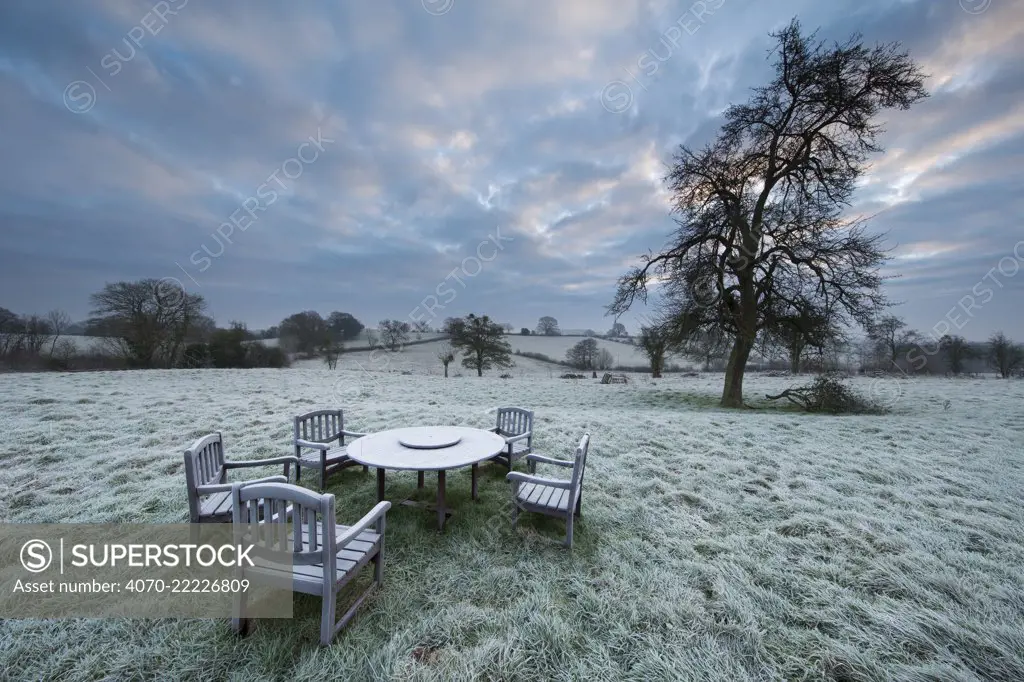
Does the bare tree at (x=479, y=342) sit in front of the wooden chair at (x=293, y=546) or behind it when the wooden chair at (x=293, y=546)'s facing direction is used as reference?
in front

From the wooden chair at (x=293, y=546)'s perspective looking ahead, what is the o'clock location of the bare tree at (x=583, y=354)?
The bare tree is roughly at 12 o'clock from the wooden chair.

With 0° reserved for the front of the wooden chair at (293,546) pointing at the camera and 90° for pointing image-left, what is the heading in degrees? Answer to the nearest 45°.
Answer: approximately 225°

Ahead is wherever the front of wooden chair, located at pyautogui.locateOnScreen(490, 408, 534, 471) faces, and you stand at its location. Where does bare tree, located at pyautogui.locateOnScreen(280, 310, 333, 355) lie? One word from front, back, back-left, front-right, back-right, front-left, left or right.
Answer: right

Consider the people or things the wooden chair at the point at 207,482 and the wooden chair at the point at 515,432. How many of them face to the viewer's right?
1

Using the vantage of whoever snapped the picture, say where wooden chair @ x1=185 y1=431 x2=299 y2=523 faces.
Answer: facing to the right of the viewer

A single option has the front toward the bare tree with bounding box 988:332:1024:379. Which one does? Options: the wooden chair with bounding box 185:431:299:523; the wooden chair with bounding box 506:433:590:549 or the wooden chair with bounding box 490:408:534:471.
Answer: the wooden chair with bounding box 185:431:299:523

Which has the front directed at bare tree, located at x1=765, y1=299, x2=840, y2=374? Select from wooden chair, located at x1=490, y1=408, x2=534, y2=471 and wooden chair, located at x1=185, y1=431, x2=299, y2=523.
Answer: wooden chair, located at x1=185, y1=431, x2=299, y2=523

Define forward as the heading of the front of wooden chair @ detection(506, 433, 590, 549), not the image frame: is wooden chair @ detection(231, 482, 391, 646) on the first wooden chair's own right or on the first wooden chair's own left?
on the first wooden chair's own left

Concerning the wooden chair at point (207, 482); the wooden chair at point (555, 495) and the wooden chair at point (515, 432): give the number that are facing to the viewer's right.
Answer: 1

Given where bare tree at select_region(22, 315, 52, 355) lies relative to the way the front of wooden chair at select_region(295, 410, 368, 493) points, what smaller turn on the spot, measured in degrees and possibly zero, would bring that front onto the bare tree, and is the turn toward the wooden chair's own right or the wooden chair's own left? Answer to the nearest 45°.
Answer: approximately 180°

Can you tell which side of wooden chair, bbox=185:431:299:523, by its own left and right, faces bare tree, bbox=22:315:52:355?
left

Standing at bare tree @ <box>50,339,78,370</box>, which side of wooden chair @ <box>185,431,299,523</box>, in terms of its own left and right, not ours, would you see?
left

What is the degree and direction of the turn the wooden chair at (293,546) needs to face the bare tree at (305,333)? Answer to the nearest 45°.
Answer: approximately 45° to its left

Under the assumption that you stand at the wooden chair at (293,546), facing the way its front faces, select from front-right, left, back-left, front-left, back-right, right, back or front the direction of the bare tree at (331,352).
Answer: front-left

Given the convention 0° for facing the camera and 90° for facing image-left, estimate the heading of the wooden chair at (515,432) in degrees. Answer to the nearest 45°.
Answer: approximately 45°

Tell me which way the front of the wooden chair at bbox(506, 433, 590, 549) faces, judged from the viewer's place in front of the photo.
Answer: facing away from the viewer and to the left of the viewer
